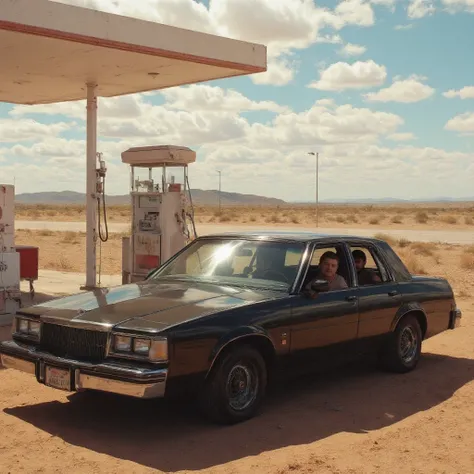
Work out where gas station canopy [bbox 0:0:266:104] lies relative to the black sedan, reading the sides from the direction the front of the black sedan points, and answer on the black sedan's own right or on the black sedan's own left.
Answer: on the black sedan's own right

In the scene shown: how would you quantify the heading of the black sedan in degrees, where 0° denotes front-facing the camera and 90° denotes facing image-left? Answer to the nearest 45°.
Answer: approximately 45°

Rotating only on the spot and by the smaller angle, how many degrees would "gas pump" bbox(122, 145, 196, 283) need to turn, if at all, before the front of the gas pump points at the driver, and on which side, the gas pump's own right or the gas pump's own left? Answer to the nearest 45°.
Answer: approximately 45° to the gas pump's own left

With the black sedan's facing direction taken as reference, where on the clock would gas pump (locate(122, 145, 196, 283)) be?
The gas pump is roughly at 4 o'clock from the black sedan.

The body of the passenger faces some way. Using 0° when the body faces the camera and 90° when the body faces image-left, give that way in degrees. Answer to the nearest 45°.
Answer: approximately 45°

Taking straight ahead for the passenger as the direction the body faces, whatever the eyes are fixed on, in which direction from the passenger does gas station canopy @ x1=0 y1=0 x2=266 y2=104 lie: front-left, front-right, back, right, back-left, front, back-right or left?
right

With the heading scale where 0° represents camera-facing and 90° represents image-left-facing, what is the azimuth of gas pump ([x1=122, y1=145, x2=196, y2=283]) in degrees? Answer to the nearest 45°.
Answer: approximately 45°
